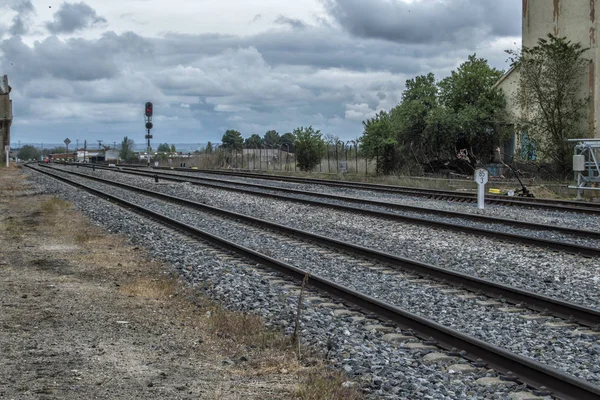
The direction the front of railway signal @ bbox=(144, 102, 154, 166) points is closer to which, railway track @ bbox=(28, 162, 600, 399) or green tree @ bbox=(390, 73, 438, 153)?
the railway track

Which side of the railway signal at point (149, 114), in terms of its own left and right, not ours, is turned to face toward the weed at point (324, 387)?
front

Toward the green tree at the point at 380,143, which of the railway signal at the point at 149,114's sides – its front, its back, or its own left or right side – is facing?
front

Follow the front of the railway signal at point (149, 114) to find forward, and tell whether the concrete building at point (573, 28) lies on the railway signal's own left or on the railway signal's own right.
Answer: on the railway signal's own left

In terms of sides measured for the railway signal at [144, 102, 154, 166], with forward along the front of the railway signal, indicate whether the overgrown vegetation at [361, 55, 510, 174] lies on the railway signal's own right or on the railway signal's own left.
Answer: on the railway signal's own left

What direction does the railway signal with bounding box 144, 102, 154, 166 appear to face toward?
toward the camera

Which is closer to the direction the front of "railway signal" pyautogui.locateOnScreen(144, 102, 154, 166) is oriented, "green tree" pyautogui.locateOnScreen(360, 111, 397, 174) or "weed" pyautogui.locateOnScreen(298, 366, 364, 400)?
the weed

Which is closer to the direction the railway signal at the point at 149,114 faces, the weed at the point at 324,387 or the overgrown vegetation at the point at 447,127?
the weed

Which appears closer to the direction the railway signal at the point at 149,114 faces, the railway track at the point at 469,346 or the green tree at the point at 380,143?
the railway track

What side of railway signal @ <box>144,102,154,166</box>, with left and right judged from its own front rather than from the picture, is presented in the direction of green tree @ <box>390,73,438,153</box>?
left

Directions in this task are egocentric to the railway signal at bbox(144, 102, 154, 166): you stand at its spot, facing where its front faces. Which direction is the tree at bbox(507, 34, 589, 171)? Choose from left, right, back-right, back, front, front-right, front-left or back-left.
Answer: front-left

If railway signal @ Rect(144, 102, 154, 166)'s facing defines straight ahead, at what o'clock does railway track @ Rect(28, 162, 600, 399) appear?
The railway track is roughly at 12 o'clock from the railway signal.

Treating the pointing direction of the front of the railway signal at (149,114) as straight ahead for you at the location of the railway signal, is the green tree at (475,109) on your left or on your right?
on your left
